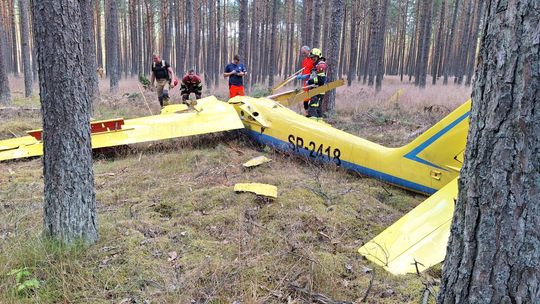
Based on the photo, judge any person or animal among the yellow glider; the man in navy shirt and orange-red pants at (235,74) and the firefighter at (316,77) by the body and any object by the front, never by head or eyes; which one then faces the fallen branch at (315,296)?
the man in navy shirt and orange-red pants at (235,74)

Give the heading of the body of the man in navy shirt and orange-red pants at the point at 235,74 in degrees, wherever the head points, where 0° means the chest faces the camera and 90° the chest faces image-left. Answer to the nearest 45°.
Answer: approximately 0°

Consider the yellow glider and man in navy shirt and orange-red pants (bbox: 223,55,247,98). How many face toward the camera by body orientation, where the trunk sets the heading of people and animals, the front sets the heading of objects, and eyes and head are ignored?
1

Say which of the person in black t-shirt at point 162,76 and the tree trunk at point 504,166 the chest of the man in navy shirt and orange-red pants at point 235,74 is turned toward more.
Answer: the tree trunk

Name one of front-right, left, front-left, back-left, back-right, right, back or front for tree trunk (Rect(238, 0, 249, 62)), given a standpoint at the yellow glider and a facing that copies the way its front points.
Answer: front-right

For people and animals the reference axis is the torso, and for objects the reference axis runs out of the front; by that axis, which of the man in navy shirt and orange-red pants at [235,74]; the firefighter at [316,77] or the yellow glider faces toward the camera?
the man in navy shirt and orange-red pants at [235,74]

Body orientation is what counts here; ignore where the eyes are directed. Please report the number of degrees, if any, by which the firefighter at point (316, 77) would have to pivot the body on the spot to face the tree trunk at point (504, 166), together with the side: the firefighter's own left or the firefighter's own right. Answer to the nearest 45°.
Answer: approximately 90° to the firefighter's own left

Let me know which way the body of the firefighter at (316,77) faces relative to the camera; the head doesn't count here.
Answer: to the viewer's left

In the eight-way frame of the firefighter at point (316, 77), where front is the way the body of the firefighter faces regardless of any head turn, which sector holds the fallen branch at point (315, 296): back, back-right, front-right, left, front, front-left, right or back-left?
left

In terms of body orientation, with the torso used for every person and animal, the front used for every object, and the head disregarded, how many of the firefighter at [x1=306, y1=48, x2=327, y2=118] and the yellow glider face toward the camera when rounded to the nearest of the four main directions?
0

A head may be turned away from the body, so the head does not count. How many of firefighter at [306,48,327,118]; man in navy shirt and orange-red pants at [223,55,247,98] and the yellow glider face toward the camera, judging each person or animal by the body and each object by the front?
1

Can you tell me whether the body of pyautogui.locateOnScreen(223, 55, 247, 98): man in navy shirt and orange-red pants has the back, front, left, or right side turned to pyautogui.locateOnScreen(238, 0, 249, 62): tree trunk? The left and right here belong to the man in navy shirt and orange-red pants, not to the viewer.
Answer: back

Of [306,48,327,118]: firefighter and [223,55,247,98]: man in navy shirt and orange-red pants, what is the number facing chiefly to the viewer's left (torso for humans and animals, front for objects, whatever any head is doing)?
1
